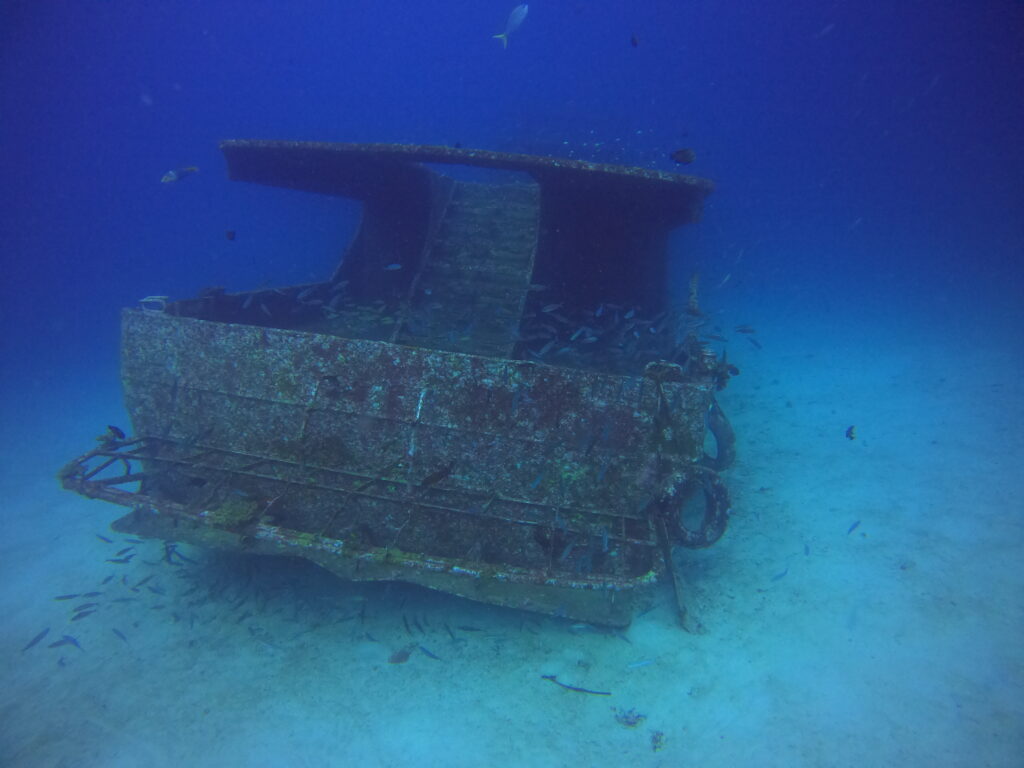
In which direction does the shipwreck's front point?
away from the camera

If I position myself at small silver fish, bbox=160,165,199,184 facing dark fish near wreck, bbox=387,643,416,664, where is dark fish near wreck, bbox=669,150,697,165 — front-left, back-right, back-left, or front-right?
front-left

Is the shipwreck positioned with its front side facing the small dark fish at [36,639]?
no

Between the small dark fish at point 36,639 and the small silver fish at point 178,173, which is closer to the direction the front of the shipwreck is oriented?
the small silver fish

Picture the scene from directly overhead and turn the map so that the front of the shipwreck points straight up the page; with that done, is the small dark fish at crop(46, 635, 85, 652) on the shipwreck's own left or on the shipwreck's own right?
on the shipwreck's own left

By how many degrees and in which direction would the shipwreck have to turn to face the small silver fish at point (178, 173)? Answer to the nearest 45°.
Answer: approximately 45° to its left
